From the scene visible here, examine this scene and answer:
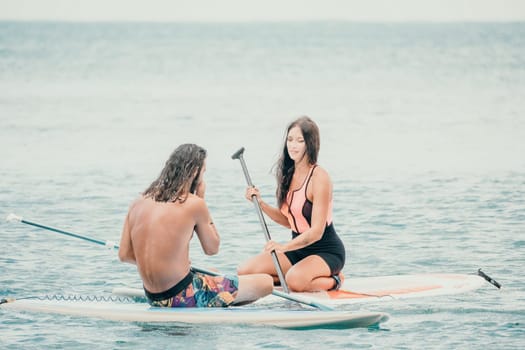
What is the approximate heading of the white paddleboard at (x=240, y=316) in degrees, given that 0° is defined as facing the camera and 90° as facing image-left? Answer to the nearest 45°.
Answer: approximately 270°

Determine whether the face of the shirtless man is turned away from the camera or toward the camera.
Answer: away from the camera

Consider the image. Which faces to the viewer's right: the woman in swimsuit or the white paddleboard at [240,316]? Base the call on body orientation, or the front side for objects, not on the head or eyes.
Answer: the white paddleboard

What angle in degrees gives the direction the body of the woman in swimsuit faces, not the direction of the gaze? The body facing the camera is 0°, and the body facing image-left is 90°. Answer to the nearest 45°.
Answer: approximately 45°

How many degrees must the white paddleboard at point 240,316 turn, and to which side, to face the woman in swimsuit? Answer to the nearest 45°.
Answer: approximately 45° to its left

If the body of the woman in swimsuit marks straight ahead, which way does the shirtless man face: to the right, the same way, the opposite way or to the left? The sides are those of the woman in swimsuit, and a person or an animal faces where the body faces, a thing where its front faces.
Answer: the opposite way

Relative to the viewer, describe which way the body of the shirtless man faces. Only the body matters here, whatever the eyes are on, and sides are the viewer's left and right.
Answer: facing away from the viewer and to the right of the viewer

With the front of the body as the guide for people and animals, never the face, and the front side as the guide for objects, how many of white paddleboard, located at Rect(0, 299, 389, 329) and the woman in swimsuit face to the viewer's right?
1
